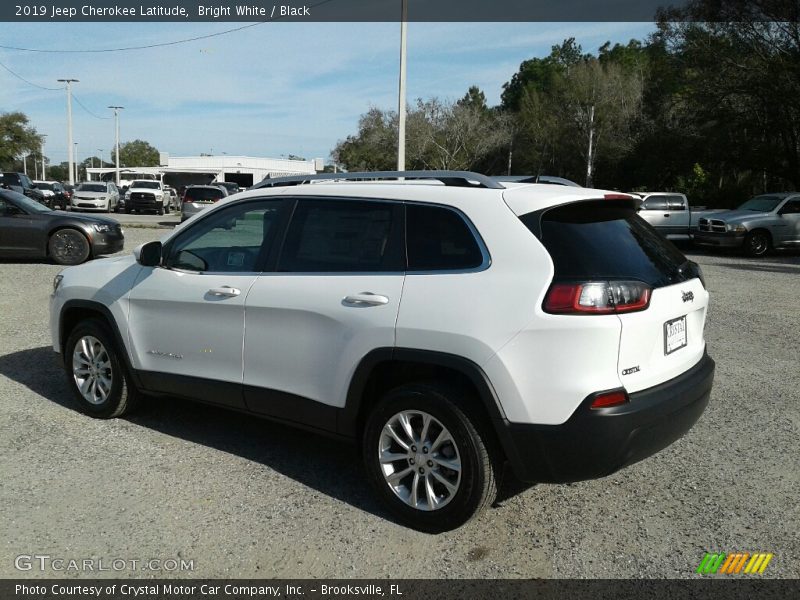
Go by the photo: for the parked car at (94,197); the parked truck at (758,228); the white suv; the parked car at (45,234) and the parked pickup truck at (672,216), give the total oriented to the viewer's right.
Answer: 1

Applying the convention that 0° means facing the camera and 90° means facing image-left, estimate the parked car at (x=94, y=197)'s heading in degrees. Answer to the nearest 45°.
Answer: approximately 45°

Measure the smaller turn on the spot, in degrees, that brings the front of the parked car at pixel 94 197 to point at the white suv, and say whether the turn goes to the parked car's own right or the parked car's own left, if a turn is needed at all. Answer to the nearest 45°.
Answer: approximately 45° to the parked car's own left

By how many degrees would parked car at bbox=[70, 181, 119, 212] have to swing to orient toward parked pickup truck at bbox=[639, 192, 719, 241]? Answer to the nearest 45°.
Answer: approximately 90° to its left

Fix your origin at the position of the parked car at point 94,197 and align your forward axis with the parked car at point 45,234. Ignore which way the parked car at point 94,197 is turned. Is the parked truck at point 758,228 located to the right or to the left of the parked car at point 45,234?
left

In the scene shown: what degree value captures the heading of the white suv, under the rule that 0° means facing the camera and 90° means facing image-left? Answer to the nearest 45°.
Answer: approximately 135°

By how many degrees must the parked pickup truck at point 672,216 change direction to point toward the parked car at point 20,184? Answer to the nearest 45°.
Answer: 0° — it already faces it

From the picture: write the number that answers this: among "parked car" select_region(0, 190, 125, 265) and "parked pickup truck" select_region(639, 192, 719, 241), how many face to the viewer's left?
1

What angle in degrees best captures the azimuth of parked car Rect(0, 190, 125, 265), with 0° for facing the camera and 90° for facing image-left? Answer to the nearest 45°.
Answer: approximately 270°

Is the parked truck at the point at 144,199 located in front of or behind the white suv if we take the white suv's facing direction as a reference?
in front

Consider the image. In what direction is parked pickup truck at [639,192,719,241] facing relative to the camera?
to the viewer's left

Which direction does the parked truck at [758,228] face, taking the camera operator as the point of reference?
facing the viewer and to the left of the viewer

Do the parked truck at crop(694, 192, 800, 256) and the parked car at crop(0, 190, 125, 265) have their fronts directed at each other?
yes

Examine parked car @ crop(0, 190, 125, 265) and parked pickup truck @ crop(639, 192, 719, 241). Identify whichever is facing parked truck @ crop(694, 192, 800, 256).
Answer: parked car @ crop(0, 190, 125, 265)

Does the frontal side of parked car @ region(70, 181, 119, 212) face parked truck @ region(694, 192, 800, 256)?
no
